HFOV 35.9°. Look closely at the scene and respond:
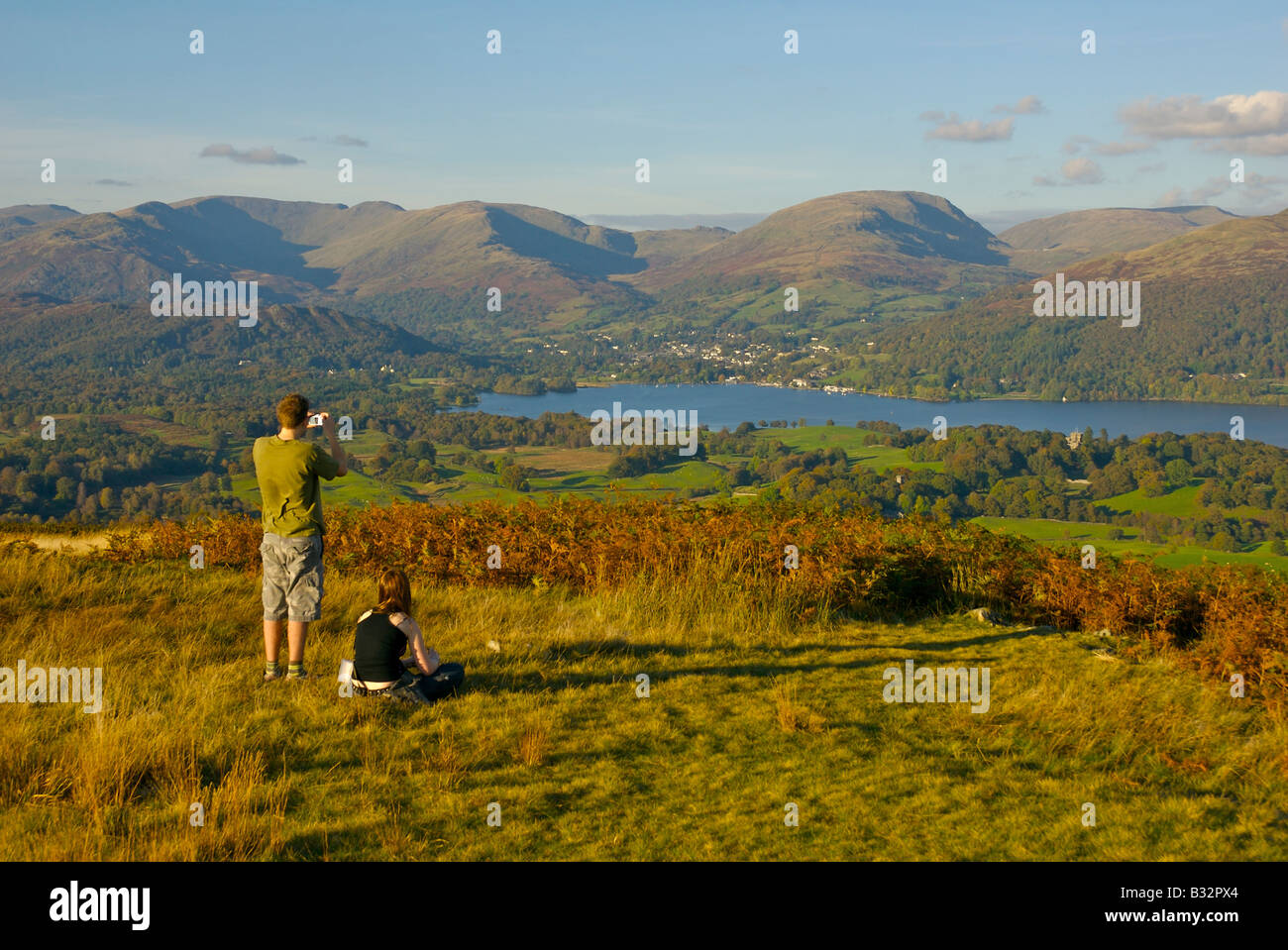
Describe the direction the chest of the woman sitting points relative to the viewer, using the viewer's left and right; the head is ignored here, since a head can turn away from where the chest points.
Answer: facing away from the viewer and to the right of the viewer

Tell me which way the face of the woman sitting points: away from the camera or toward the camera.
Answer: away from the camera

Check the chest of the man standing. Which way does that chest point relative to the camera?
away from the camera
